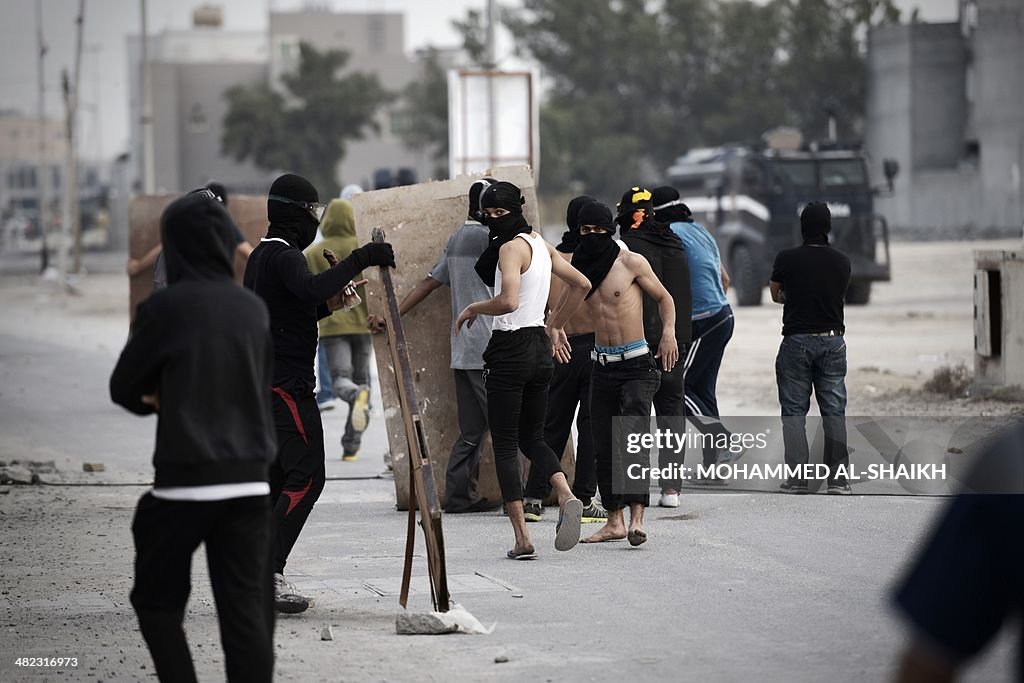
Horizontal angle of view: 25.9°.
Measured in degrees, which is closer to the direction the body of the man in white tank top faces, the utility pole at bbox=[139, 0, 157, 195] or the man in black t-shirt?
the utility pole

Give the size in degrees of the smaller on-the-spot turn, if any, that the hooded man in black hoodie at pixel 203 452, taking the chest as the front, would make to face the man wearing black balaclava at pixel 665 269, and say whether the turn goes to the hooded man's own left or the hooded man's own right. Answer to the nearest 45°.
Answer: approximately 45° to the hooded man's own right

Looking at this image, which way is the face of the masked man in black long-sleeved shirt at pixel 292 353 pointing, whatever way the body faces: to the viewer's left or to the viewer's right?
to the viewer's right

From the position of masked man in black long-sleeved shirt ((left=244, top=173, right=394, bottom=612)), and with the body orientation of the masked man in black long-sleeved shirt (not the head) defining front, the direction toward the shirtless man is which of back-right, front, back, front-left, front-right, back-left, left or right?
front-left

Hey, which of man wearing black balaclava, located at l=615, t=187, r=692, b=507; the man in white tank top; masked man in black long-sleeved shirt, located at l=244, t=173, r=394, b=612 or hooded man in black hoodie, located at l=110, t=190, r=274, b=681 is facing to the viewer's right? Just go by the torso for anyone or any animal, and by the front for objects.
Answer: masked man in black long-sleeved shirt, located at l=244, t=173, r=394, b=612

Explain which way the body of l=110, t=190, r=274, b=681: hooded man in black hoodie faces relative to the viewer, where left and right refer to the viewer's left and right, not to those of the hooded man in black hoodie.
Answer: facing away from the viewer

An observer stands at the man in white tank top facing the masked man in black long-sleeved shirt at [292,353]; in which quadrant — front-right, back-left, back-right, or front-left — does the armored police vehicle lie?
back-right

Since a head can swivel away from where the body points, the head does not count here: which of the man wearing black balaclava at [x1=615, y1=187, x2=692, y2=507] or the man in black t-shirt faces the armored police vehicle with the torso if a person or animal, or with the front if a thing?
the man in black t-shirt

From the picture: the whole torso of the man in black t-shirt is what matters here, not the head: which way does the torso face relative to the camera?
away from the camera

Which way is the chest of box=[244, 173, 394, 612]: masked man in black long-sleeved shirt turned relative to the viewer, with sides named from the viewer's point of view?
facing to the right of the viewer

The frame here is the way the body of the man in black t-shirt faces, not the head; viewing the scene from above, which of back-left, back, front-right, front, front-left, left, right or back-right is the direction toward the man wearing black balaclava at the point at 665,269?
back-left
